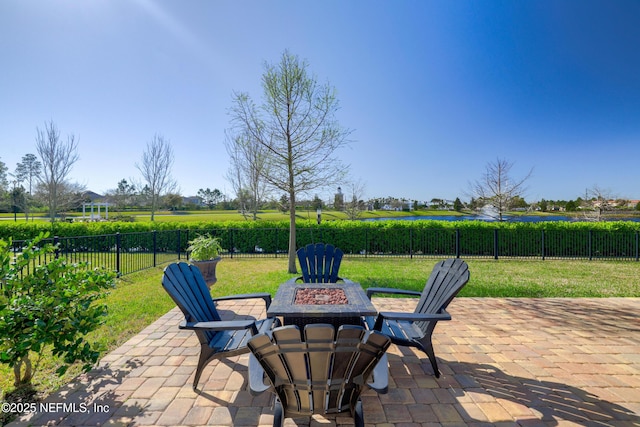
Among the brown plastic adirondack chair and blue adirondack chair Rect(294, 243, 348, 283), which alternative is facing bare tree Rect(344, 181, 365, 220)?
the brown plastic adirondack chair

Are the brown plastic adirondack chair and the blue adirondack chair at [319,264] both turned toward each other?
yes

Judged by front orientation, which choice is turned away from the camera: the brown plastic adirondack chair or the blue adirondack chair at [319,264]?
the brown plastic adirondack chair

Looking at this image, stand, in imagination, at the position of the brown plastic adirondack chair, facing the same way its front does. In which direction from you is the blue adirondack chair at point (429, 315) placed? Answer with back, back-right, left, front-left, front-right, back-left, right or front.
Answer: front-right

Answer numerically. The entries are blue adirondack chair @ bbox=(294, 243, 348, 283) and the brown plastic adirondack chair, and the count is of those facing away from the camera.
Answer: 1

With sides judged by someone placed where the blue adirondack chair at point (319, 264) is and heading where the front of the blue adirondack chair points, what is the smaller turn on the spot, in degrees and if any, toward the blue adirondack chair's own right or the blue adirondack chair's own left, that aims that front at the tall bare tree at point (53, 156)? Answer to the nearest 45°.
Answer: approximately 135° to the blue adirondack chair's own right

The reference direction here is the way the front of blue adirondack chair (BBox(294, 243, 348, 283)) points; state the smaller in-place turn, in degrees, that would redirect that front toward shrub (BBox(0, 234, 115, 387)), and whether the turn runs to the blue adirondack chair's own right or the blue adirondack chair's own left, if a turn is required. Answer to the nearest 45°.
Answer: approximately 45° to the blue adirondack chair's own right

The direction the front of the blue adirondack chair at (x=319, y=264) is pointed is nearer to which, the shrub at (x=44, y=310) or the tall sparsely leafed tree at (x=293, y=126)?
the shrub

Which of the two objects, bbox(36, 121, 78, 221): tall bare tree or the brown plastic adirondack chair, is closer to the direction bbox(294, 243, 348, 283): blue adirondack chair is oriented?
the brown plastic adirondack chair

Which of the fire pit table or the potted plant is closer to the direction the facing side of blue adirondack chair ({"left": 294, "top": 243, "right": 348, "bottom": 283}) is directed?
the fire pit table

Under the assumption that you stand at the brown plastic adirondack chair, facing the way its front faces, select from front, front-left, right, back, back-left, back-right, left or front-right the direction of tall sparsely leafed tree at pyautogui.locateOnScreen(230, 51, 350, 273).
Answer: front

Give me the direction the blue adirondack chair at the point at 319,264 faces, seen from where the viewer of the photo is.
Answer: facing the viewer

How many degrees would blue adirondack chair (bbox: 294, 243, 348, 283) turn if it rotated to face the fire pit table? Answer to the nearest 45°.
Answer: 0° — it already faces it

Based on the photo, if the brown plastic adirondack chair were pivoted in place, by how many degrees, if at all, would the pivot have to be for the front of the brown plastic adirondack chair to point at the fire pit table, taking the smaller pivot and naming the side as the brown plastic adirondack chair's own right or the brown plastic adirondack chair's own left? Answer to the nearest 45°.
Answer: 0° — it already faces it

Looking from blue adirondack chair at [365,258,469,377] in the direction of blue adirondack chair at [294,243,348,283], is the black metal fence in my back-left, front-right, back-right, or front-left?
front-right

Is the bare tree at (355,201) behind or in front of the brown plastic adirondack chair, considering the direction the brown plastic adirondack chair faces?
in front

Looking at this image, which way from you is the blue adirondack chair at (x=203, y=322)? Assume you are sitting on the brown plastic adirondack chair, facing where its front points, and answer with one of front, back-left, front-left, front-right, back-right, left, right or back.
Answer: front-left

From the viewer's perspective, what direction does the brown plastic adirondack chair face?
away from the camera

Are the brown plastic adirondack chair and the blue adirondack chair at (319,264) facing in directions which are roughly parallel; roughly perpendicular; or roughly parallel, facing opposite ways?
roughly parallel, facing opposite ways

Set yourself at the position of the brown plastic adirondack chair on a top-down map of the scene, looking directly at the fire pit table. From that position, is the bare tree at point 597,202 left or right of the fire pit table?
right
